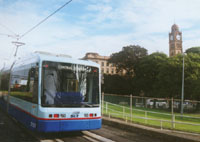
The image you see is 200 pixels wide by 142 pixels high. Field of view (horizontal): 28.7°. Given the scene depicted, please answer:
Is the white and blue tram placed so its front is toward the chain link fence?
no
